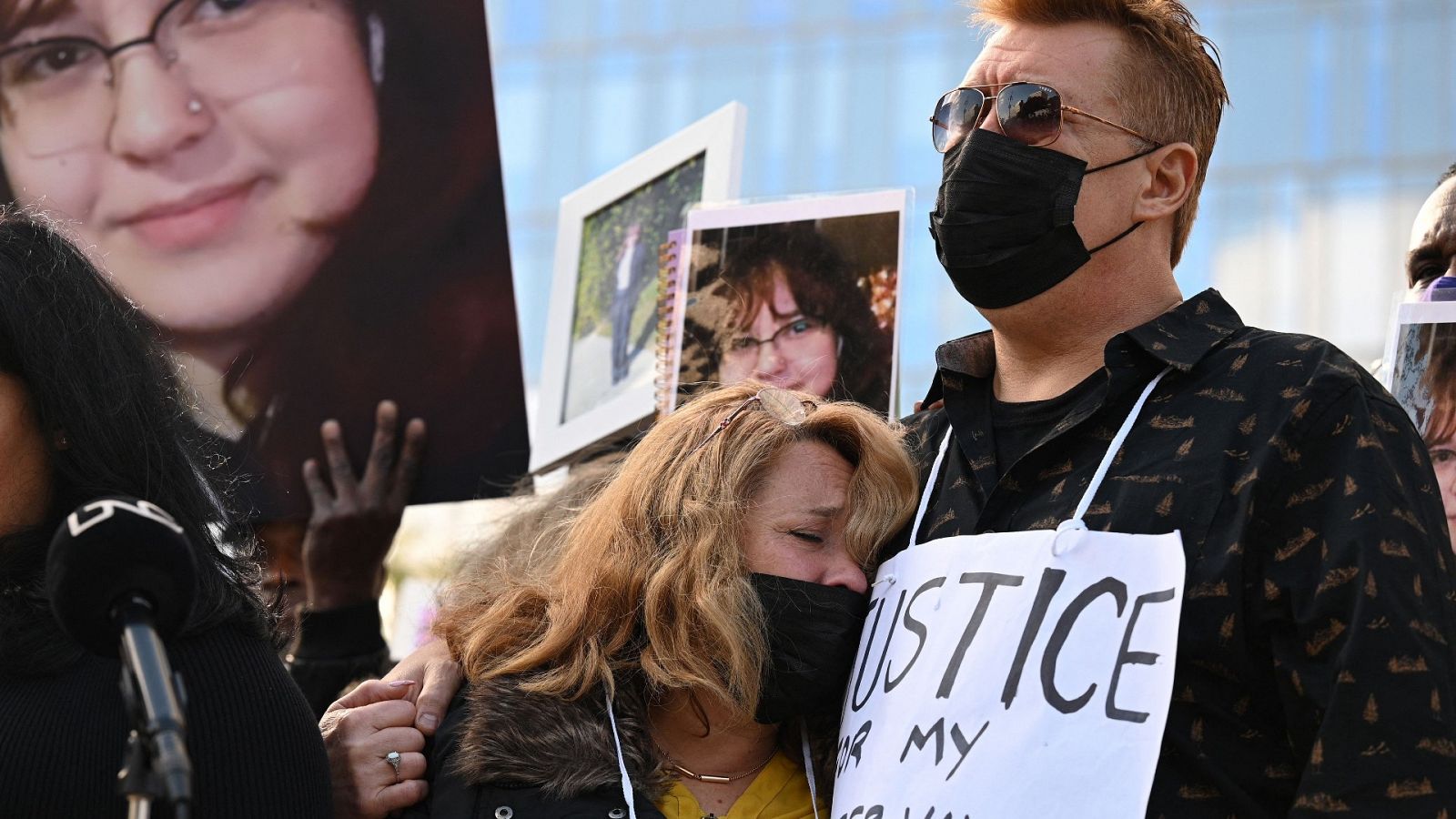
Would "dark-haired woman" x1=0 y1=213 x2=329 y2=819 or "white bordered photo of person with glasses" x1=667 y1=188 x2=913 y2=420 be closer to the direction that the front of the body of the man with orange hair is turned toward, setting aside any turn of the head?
the dark-haired woman

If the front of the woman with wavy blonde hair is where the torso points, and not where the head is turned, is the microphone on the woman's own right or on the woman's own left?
on the woman's own right

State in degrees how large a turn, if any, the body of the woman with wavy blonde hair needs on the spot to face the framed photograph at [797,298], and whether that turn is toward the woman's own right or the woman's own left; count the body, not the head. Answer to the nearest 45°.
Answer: approximately 135° to the woman's own left

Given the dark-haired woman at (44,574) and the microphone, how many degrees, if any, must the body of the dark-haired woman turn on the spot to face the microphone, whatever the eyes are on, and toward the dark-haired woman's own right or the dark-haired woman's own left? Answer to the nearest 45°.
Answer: approximately 45° to the dark-haired woman's own left

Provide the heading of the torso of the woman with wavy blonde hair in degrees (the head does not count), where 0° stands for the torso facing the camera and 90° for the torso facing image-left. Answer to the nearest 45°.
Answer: approximately 315°

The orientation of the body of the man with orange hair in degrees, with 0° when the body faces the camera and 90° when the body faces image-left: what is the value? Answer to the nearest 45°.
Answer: approximately 45°
